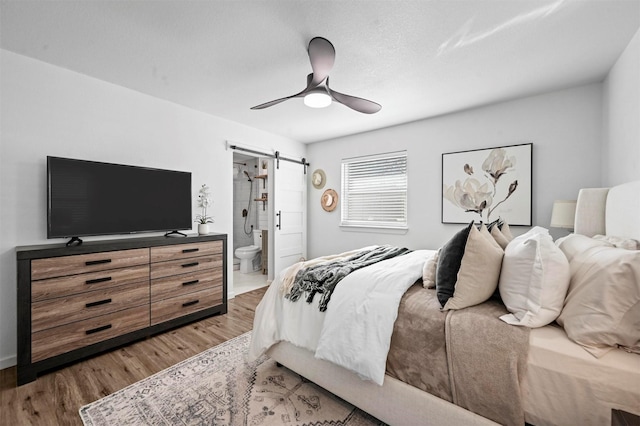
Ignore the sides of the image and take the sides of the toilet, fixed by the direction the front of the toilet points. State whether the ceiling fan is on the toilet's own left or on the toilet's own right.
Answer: on the toilet's own left

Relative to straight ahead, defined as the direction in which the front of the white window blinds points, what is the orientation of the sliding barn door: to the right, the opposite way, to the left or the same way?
to the left

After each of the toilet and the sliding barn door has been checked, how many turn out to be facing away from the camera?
0

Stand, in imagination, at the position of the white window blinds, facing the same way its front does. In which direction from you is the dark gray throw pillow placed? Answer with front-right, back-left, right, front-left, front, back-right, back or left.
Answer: front-left

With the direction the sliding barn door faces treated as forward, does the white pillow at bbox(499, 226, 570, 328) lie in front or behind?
in front

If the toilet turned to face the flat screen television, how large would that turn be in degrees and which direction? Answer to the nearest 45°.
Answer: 0° — it already faces it

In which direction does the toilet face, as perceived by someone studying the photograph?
facing the viewer and to the left of the viewer

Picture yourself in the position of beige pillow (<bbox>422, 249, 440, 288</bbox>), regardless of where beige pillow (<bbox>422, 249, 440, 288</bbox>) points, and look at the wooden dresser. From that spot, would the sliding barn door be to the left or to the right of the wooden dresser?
right

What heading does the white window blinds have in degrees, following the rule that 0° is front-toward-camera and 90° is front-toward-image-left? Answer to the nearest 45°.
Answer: approximately 45°

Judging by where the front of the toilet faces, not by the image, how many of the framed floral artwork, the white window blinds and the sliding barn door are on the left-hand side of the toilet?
3

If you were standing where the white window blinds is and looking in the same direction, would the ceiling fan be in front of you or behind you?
in front

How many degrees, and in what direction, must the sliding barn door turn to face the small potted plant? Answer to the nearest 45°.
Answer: approximately 90° to its right

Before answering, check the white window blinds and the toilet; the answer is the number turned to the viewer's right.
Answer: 0

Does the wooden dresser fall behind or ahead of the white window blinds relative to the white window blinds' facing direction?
ahead

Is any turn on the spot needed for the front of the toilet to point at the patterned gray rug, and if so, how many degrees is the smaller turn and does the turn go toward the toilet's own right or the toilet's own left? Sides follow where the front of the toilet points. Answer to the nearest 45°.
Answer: approximately 45° to the toilet's own left

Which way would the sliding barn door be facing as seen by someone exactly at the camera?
facing the viewer and to the right of the viewer
